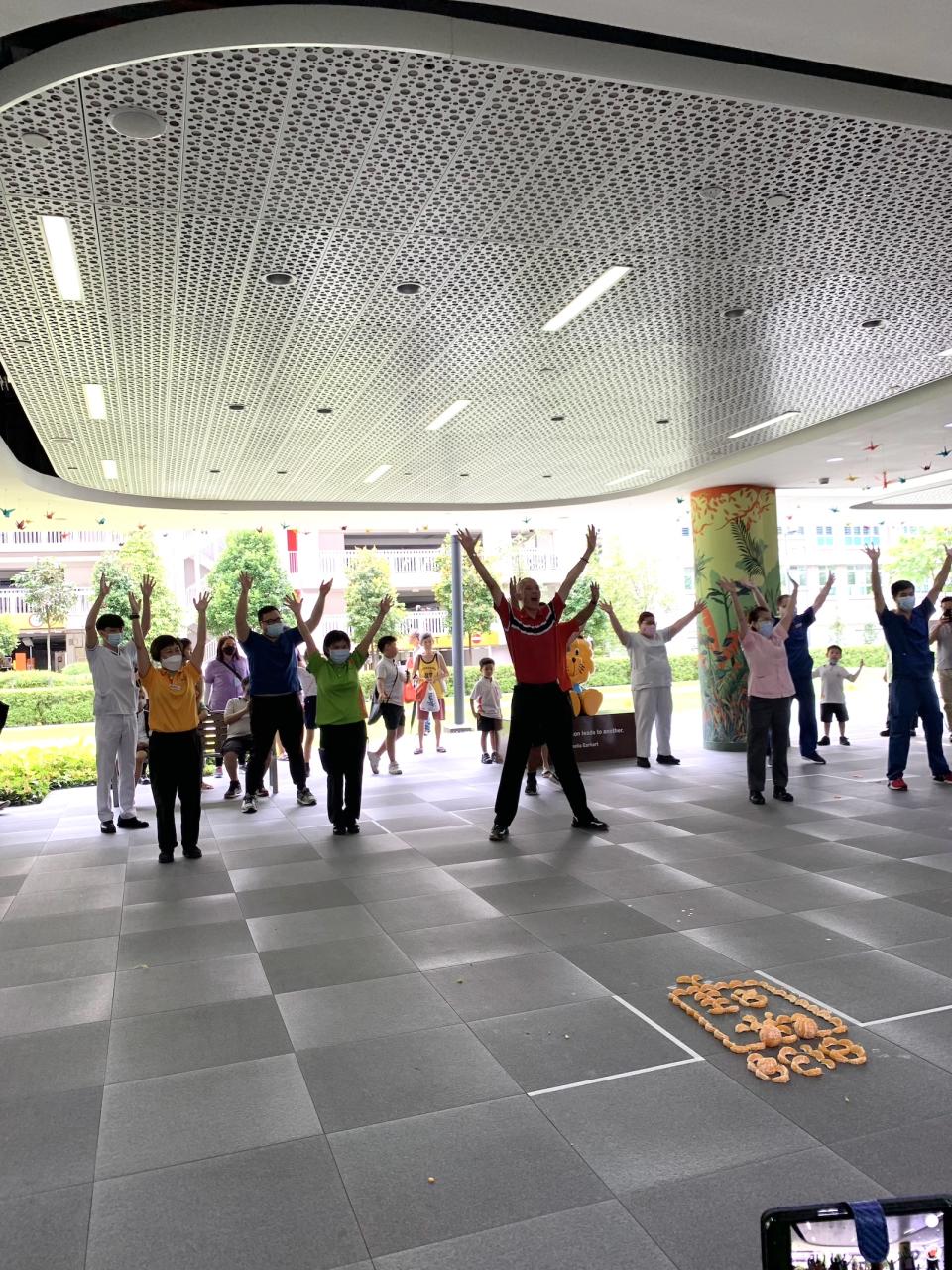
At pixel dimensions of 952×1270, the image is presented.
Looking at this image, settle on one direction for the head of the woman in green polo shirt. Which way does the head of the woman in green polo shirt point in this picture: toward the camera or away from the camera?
toward the camera

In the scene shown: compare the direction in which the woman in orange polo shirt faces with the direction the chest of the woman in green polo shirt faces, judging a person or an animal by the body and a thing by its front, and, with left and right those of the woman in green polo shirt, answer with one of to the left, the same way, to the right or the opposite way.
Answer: the same way

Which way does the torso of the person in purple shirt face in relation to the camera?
toward the camera

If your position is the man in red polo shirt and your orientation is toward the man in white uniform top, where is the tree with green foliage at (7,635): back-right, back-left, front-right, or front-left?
front-right

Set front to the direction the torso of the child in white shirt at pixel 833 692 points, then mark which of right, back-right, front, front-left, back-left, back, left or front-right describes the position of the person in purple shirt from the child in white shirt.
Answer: front-right

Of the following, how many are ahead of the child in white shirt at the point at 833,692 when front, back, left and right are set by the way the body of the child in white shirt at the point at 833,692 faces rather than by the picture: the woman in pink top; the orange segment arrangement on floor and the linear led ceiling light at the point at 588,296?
3

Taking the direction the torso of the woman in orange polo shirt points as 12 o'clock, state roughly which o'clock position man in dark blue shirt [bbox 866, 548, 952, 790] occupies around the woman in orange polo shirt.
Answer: The man in dark blue shirt is roughly at 9 o'clock from the woman in orange polo shirt.

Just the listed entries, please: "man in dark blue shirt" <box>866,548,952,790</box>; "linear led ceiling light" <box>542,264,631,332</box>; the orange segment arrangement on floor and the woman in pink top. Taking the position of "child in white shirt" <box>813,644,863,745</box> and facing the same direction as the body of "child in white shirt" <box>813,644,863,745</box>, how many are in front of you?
4

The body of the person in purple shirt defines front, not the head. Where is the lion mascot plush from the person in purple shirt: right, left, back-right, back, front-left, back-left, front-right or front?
left

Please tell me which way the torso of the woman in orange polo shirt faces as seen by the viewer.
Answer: toward the camera

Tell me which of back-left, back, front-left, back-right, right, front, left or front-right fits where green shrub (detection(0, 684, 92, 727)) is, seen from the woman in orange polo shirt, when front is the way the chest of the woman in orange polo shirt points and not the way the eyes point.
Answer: back

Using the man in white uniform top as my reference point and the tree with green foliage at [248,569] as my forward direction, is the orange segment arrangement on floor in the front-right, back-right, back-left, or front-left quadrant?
back-right

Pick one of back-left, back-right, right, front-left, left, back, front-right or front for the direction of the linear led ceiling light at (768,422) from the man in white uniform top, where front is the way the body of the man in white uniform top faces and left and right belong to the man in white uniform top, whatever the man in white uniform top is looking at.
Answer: front-left

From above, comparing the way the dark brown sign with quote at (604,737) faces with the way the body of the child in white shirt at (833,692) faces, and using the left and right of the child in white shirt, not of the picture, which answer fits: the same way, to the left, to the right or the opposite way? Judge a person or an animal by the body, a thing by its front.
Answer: the same way

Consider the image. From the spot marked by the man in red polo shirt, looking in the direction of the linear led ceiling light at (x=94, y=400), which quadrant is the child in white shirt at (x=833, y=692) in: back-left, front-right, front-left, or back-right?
back-right

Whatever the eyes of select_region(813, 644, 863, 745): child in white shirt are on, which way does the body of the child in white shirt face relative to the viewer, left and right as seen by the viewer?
facing the viewer
